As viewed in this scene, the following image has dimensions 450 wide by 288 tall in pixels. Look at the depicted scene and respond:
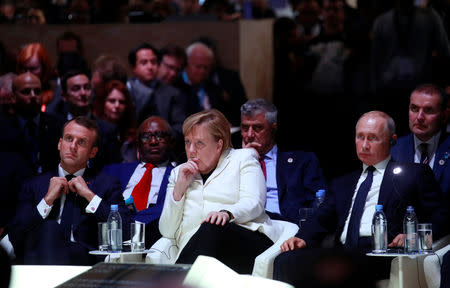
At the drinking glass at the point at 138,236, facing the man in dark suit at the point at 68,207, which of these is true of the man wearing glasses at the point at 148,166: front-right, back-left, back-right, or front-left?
front-right

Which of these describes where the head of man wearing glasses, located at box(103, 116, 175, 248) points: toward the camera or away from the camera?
toward the camera

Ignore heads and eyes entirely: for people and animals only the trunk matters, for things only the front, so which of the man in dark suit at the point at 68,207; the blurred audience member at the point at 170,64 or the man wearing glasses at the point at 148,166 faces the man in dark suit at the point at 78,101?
the blurred audience member

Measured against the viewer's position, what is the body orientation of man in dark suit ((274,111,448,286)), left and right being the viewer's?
facing the viewer and to the left of the viewer

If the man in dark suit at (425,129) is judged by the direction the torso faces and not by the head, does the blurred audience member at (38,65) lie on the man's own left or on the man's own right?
on the man's own right

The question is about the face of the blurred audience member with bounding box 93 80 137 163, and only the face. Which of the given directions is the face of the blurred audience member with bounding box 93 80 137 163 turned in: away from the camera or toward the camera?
toward the camera

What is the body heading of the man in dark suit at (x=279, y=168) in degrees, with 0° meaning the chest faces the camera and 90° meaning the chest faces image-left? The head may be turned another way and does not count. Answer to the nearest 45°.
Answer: approximately 45°

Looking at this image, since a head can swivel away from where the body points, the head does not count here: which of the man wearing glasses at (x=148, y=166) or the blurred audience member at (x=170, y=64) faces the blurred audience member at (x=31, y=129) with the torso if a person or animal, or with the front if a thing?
the blurred audience member at (x=170, y=64)

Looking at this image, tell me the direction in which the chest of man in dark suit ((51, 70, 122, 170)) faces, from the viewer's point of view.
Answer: toward the camera

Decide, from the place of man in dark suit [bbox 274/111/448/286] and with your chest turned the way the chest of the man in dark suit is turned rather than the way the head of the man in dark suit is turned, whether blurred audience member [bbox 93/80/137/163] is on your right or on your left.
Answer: on your right

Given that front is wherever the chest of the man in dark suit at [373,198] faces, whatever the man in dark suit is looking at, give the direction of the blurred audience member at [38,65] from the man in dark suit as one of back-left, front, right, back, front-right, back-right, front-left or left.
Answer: right

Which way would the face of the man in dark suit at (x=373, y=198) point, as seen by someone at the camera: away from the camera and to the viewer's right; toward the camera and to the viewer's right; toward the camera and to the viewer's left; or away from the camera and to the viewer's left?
toward the camera and to the viewer's left

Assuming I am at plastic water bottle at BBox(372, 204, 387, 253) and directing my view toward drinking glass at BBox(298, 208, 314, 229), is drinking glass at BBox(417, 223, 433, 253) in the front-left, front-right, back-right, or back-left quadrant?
back-right

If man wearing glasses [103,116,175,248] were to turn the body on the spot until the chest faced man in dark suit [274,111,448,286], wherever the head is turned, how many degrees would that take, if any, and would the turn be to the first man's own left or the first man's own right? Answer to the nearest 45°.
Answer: approximately 45° to the first man's own left

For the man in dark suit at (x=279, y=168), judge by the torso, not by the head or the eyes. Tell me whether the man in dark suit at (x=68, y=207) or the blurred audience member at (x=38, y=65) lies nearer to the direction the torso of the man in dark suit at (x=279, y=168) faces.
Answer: the man in dark suit

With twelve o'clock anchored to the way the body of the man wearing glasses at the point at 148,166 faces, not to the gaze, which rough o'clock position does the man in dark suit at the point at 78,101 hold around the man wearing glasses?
The man in dark suit is roughly at 5 o'clock from the man wearing glasses.

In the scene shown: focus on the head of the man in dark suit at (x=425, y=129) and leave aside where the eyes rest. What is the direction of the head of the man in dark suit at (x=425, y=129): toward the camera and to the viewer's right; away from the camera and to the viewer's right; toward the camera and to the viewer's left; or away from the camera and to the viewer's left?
toward the camera and to the viewer's left

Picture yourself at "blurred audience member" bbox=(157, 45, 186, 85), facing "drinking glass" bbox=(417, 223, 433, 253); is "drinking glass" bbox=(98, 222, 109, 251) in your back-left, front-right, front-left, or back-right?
front-right

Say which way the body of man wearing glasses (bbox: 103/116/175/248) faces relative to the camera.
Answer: toward the camera
